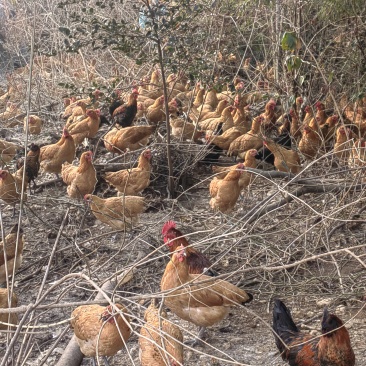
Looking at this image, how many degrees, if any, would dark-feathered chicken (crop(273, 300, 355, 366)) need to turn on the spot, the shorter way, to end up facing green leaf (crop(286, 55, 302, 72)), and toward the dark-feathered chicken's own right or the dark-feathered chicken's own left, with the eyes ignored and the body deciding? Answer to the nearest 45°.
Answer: approximately 90° to the dark-feathered chicken's own left

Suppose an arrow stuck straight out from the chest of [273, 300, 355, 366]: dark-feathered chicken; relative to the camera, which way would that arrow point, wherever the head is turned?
to the viewer's right

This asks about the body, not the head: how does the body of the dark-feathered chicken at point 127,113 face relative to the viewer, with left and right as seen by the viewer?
facing to the right of the viewer

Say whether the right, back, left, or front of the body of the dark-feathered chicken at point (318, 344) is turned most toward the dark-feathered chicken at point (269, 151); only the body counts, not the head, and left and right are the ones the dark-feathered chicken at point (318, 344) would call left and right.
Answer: left

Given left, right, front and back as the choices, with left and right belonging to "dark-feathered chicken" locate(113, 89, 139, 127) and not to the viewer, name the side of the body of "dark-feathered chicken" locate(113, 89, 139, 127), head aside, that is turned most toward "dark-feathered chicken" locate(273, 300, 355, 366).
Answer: right

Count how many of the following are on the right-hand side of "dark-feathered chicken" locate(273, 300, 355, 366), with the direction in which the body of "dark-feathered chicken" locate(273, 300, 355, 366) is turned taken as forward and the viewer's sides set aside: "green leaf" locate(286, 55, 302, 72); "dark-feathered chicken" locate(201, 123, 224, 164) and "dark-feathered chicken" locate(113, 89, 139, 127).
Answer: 0

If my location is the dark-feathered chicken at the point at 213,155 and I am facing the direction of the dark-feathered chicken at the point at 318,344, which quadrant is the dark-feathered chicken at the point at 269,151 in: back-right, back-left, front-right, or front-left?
front-left

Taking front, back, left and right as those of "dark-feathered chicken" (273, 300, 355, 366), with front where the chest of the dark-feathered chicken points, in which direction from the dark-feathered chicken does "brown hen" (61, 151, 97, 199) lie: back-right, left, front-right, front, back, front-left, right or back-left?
back-left

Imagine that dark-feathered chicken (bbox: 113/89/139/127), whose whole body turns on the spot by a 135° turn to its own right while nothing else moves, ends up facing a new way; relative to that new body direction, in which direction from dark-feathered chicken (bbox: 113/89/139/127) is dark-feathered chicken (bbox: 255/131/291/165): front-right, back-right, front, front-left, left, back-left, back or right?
left
